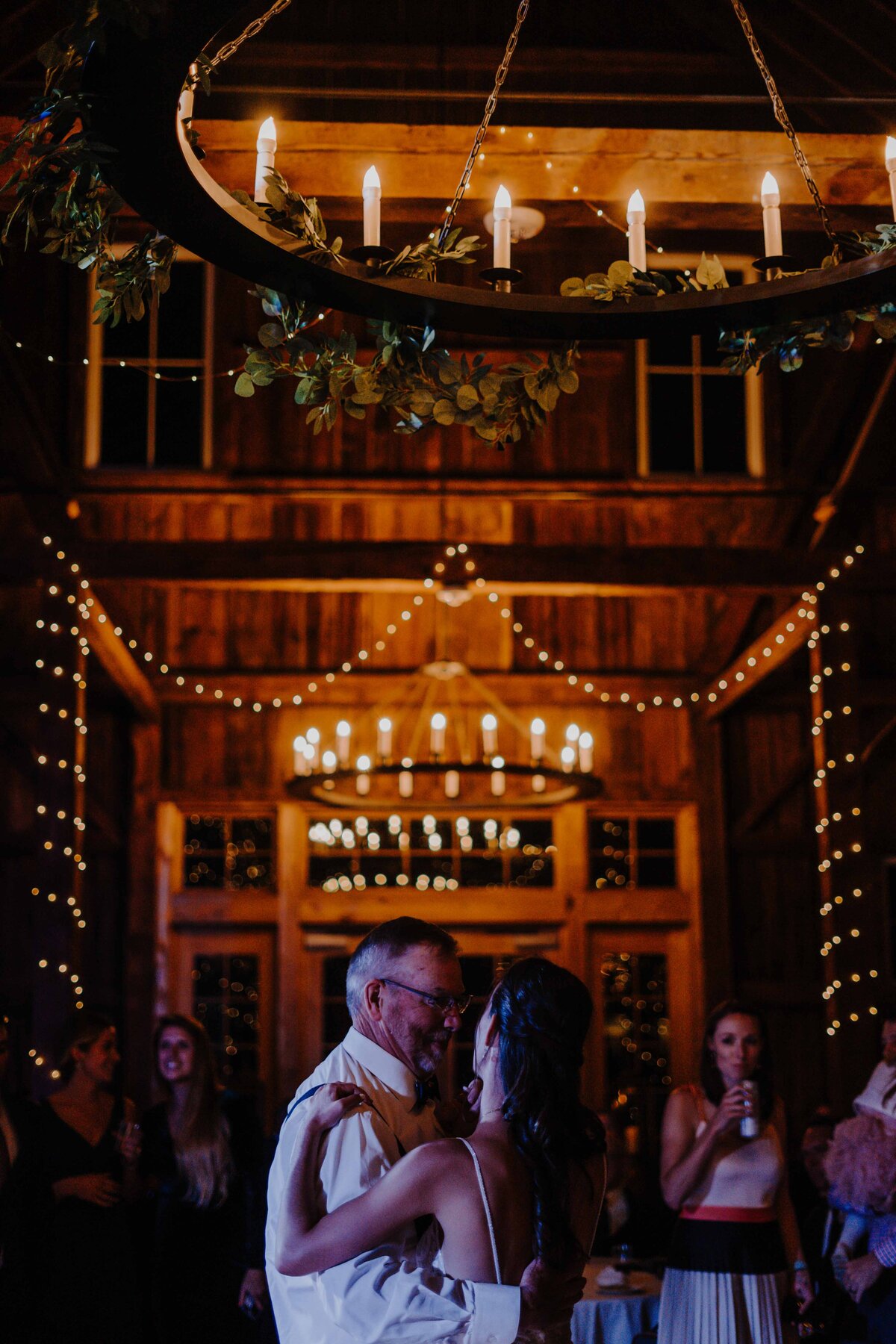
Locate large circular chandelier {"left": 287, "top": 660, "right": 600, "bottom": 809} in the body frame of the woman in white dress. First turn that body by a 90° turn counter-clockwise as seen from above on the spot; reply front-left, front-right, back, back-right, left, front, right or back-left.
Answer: back-right

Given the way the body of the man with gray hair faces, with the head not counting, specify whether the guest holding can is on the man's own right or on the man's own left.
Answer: on the man's own left

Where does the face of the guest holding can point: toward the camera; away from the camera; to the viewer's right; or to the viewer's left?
toward the camera

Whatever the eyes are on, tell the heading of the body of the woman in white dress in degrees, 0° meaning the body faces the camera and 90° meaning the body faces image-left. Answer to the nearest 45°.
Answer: approximately 135°

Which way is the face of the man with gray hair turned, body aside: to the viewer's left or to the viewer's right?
to the viewer's right

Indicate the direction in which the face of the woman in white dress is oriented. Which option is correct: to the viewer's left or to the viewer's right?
to the viewer's left

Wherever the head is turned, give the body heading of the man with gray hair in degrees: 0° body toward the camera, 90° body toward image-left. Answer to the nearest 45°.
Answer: approximately 270°

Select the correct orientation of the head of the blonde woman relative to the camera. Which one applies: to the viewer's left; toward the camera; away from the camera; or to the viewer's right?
toward the camera
